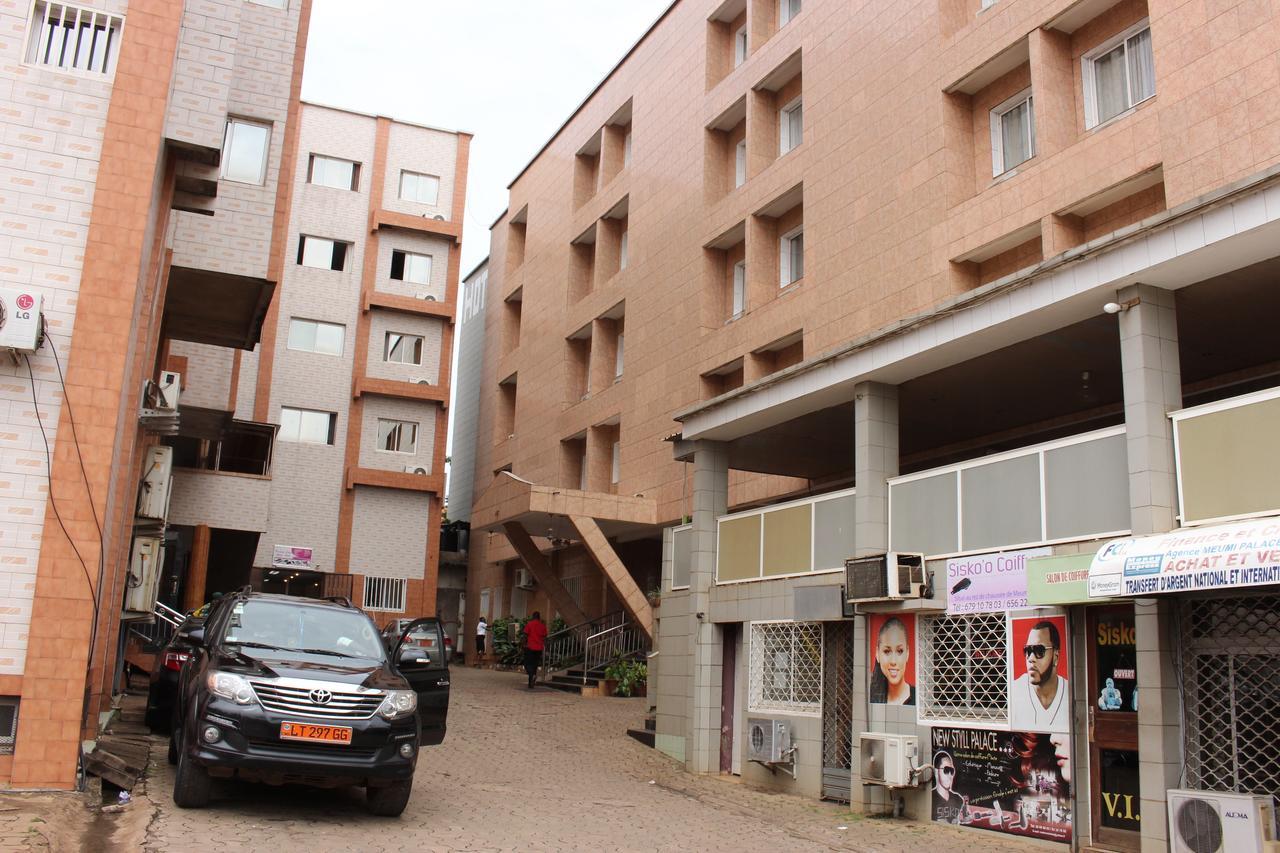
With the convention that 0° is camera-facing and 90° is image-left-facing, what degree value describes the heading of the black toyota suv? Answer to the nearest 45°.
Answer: approximately 0°

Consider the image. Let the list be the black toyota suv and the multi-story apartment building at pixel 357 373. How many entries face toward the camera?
2

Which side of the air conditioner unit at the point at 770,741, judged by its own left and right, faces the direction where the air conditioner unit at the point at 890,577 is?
left

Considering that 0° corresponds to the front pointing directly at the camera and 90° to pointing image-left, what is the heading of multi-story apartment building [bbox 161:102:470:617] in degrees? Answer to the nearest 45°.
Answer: approximately 0°

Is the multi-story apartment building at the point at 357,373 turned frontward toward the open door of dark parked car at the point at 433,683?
yes

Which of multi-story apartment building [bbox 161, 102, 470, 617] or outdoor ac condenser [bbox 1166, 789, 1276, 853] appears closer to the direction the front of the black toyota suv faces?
the outdoor ac condenser

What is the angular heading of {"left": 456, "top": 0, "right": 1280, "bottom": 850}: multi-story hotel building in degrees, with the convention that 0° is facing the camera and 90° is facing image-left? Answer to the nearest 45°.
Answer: approximately 45°

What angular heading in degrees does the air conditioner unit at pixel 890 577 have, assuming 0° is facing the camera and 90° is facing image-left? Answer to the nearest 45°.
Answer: approximately 45°

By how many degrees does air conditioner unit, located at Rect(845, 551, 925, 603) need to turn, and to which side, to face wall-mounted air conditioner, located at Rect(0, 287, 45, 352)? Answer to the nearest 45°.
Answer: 0° — it already faces it

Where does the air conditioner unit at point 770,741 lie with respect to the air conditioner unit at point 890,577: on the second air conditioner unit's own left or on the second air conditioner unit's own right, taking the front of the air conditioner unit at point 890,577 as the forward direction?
on the second air conditioner unit's own right
